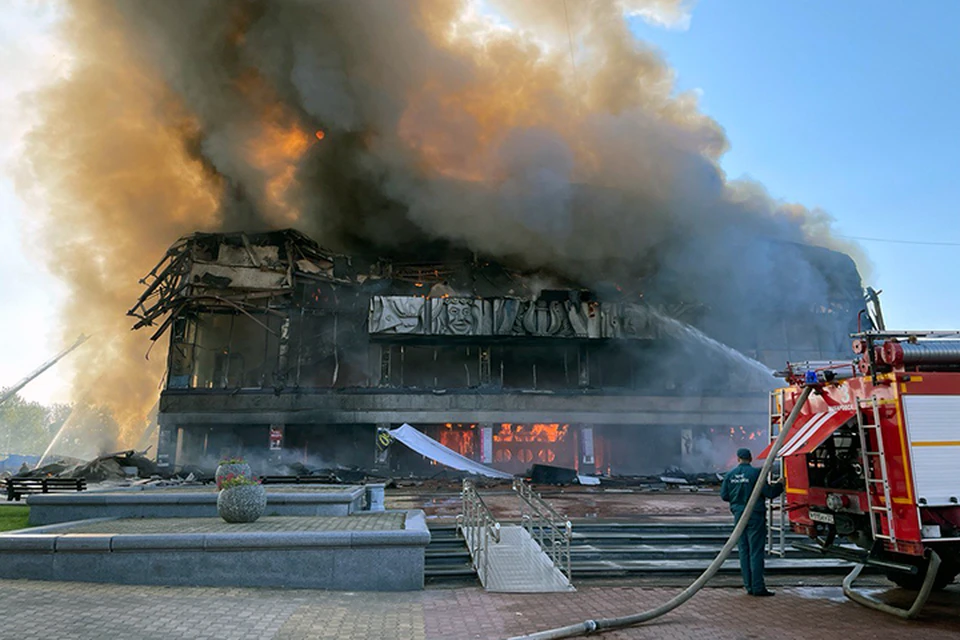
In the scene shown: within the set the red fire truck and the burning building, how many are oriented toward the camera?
1

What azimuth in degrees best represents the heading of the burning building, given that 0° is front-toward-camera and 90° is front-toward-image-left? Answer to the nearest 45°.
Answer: approximately 0°

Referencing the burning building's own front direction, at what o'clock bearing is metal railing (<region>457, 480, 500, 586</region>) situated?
The metal railing is roughly at 12 o'clock from the burning building.

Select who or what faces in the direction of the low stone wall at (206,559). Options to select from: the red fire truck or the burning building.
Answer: the burning building

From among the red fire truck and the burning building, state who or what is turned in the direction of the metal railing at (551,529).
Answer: the burning building

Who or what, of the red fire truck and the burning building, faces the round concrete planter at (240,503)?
the burning building

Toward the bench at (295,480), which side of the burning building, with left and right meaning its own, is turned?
front

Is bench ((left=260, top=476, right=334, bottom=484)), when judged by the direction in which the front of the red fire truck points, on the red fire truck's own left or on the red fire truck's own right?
on the red fire truck's own left

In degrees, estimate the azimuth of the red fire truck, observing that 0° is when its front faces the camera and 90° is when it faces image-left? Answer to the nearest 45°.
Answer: approximately 225°

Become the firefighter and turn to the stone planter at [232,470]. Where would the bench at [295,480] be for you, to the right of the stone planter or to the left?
right

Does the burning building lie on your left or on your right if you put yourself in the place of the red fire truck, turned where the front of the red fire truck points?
on your left

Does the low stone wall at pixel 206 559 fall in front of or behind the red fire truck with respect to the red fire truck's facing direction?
behind
